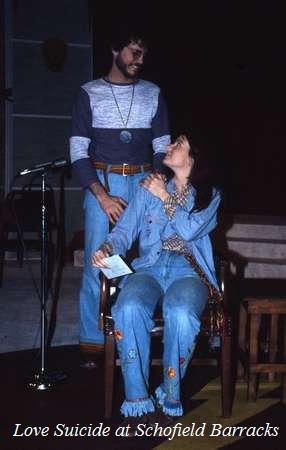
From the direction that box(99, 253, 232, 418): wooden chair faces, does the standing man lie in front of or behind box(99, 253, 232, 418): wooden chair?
behind

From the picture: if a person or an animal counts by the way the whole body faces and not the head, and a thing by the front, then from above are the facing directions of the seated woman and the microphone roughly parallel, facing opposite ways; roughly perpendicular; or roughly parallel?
roughly perpendicular

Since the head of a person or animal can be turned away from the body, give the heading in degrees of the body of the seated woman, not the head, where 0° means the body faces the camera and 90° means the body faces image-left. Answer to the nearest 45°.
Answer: approximately 0°

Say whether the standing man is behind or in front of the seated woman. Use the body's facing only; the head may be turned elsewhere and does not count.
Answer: behind
